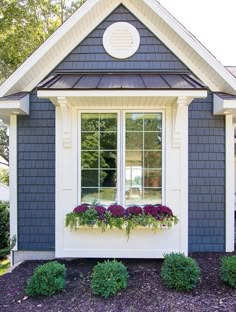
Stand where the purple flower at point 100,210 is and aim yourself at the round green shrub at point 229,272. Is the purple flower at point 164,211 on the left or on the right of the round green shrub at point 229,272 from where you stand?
left

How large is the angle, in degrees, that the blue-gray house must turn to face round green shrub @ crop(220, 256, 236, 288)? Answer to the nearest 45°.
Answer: approximately 45° to its left

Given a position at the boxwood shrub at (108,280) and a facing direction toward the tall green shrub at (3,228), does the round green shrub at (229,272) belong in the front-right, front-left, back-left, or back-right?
back-right

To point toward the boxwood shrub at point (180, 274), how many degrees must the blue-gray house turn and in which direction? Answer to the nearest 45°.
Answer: approximately 45° to its left

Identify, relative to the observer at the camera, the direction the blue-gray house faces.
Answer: facing the viewer

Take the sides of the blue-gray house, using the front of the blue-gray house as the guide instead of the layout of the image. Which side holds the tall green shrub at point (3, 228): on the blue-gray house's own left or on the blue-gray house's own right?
on the blue-gray house's own right

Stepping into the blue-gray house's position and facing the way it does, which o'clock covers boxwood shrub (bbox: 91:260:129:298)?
The boxwood shrub is roughly at 12 o'clock from the blue-gray house.

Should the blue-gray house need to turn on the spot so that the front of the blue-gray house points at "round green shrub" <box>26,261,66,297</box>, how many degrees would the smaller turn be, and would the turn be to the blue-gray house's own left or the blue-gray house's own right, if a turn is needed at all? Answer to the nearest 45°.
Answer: approximately 45° to the blue-gray house's own right
